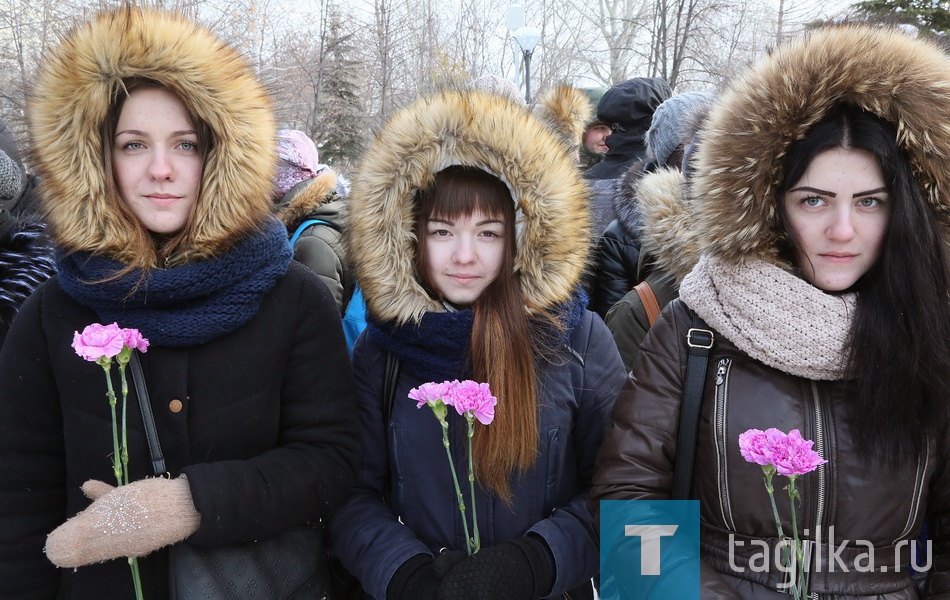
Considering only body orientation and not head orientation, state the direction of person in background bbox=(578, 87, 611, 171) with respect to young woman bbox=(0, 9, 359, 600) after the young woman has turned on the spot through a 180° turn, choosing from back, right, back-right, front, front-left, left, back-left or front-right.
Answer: front-right

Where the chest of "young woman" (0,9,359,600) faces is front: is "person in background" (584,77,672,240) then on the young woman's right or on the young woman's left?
on the young woman's left

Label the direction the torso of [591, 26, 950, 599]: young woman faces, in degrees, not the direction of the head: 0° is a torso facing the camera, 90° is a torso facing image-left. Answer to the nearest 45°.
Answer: approximately 0°

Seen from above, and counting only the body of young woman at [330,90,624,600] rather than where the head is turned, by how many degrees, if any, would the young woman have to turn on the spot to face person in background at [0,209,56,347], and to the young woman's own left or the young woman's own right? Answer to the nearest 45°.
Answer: approximately 90° to the young woman's own right

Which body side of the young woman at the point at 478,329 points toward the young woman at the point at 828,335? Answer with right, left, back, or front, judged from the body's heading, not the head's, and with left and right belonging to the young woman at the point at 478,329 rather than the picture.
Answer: left

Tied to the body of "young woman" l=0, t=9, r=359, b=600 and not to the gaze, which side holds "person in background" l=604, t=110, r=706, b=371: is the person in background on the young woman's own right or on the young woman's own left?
on the young woman's own left

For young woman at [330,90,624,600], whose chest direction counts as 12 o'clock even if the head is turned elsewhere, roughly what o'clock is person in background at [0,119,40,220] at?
The person in background is roughly at 4 o'clock from the young woman.
